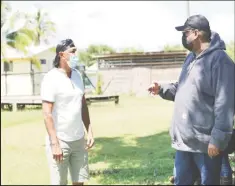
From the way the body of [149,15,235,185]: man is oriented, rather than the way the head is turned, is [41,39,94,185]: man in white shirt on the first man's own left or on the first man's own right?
on the first man's own right

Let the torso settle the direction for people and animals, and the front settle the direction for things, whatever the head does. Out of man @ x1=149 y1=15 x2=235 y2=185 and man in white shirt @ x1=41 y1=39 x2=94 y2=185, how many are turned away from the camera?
0

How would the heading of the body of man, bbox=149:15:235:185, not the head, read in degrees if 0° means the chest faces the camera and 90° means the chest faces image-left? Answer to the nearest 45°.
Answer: approximately 45°

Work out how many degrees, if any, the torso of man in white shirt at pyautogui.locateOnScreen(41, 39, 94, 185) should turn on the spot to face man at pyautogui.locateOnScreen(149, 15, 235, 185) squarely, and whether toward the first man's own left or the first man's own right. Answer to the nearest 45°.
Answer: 0° — they already face them

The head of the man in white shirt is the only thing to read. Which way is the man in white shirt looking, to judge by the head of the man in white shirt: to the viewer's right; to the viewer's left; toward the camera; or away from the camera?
to the viewer's right

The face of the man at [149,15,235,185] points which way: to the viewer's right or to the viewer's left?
to the viewer's left

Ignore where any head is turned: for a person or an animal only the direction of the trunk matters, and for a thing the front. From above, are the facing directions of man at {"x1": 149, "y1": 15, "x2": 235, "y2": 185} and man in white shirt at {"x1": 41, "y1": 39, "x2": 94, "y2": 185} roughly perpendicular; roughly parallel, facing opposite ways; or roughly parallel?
roughly perpendicular

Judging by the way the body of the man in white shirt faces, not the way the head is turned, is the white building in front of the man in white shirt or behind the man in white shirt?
behind

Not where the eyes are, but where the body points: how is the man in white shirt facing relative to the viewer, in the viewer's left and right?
facing the viewer and to the right of the viewer

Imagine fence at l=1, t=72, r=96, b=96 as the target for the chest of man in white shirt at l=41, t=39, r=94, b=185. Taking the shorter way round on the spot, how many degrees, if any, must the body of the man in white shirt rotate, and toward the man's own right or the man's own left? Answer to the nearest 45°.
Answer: approximately 135° to the man's own left
